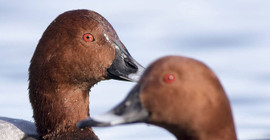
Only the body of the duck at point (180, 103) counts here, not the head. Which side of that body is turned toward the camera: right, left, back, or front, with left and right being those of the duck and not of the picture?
left

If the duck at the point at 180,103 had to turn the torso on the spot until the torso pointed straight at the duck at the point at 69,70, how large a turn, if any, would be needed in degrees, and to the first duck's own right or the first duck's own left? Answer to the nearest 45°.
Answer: approximately 45° to the first duck's own right

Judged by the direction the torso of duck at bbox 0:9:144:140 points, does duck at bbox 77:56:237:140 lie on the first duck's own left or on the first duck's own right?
on the first duck's own right

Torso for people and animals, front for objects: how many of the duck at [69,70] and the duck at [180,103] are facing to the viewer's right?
1

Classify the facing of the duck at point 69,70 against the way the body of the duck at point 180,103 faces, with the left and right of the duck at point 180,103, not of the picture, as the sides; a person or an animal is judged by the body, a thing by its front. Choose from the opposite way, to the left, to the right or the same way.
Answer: the opposite way

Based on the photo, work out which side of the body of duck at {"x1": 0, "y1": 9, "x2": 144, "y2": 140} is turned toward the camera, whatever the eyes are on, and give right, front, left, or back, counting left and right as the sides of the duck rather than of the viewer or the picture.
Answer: right

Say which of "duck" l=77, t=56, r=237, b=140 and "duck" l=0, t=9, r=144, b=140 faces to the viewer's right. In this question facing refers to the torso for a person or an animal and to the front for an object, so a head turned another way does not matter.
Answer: "duck" l=0, t=9, r=144, b=140
